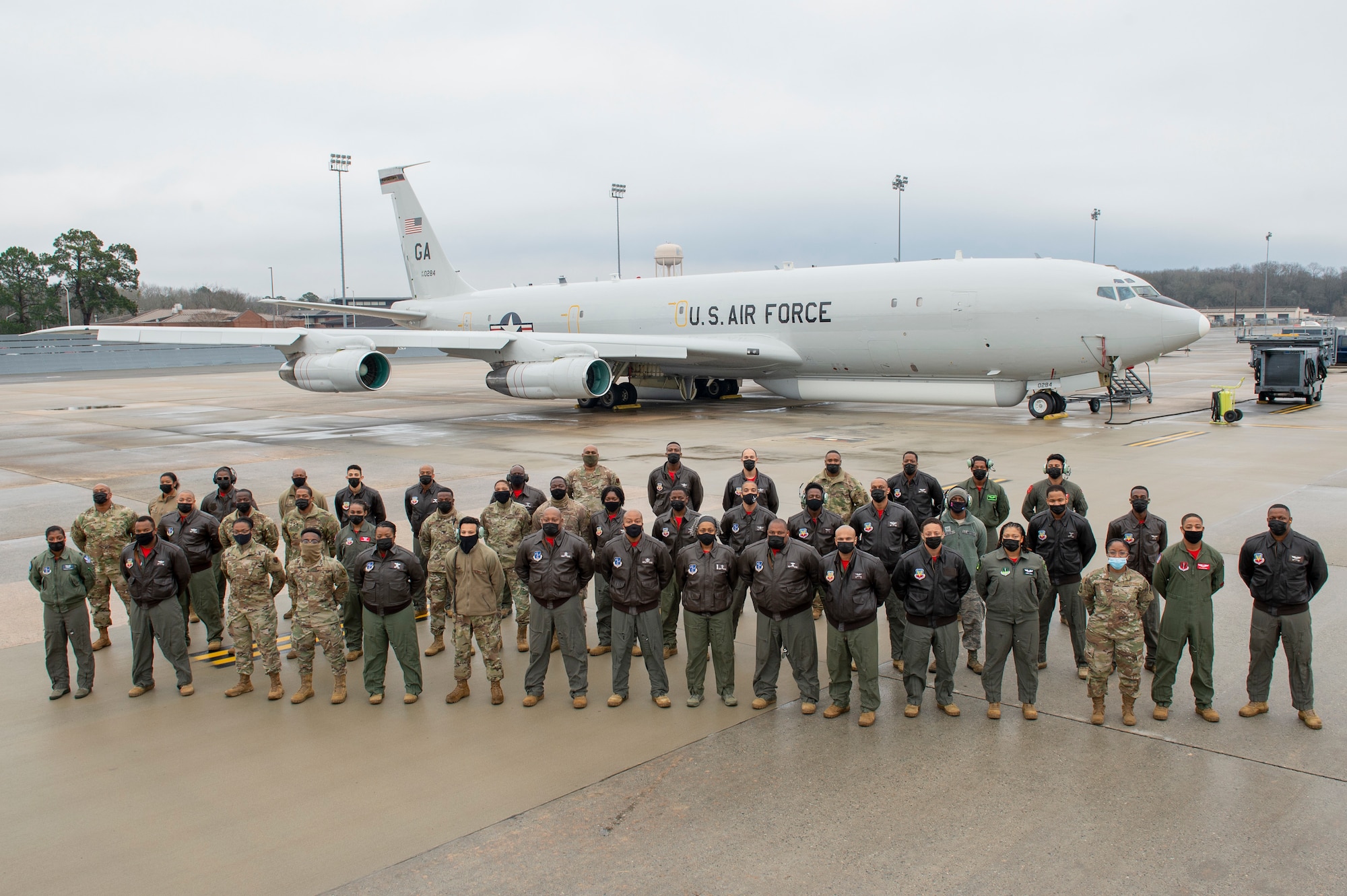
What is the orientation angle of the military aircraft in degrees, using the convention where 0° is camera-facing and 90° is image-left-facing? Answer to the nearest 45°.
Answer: approximately 315°
